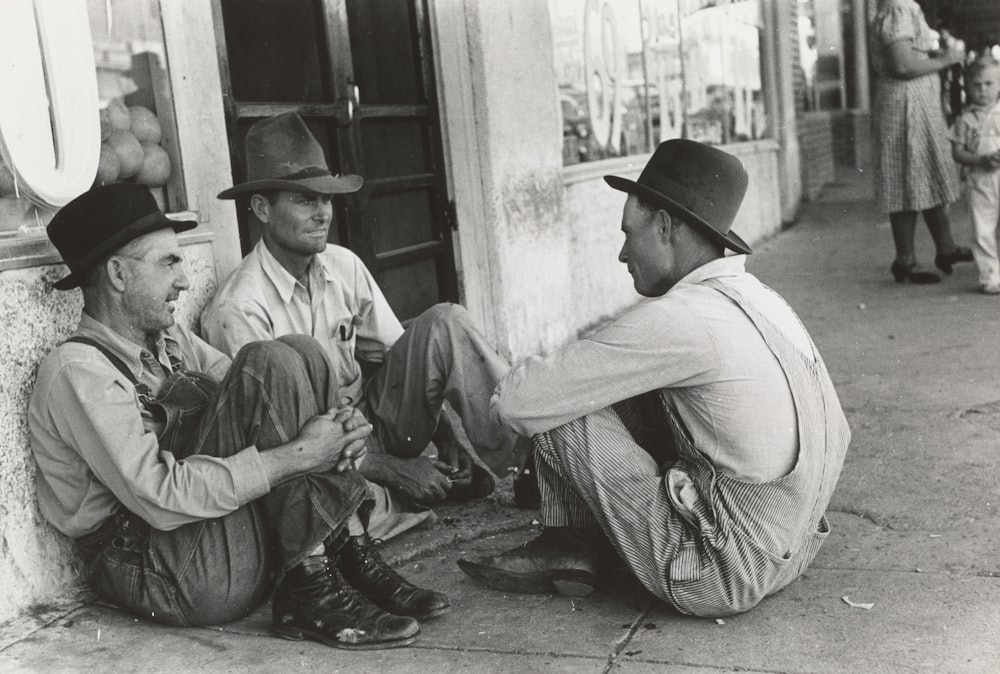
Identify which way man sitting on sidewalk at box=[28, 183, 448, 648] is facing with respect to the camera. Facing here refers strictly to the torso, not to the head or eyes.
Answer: to the viewer's right

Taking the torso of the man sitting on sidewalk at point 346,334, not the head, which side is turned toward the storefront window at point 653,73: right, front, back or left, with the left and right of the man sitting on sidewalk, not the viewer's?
left

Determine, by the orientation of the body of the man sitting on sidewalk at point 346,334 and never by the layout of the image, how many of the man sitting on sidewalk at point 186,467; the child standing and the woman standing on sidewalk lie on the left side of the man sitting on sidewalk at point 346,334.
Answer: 2

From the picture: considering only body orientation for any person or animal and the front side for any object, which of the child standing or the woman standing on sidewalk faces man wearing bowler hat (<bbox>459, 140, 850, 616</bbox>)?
the child standing

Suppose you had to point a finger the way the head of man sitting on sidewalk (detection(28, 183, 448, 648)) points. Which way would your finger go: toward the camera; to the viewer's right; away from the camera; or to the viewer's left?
to the viewer's right

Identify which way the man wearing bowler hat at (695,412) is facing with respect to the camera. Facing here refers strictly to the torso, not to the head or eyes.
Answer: to the viewer's left

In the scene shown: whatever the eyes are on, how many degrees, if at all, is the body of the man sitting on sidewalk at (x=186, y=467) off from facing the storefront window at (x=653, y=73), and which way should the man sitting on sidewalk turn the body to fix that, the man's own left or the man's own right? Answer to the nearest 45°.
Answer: approximately 45° to the man's own left

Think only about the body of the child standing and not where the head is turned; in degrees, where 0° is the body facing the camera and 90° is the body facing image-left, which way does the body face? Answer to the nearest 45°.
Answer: approximately 0°

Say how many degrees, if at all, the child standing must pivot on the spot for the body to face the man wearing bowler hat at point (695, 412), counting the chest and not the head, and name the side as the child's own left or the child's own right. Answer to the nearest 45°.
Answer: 0° — they already face them

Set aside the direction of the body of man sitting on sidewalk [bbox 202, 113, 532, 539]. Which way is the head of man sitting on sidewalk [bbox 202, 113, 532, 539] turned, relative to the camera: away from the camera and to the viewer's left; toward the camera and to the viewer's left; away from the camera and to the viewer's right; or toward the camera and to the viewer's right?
toward the camera and to the viewer's right

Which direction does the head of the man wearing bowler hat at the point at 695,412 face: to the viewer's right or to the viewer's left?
to the viewer's left
